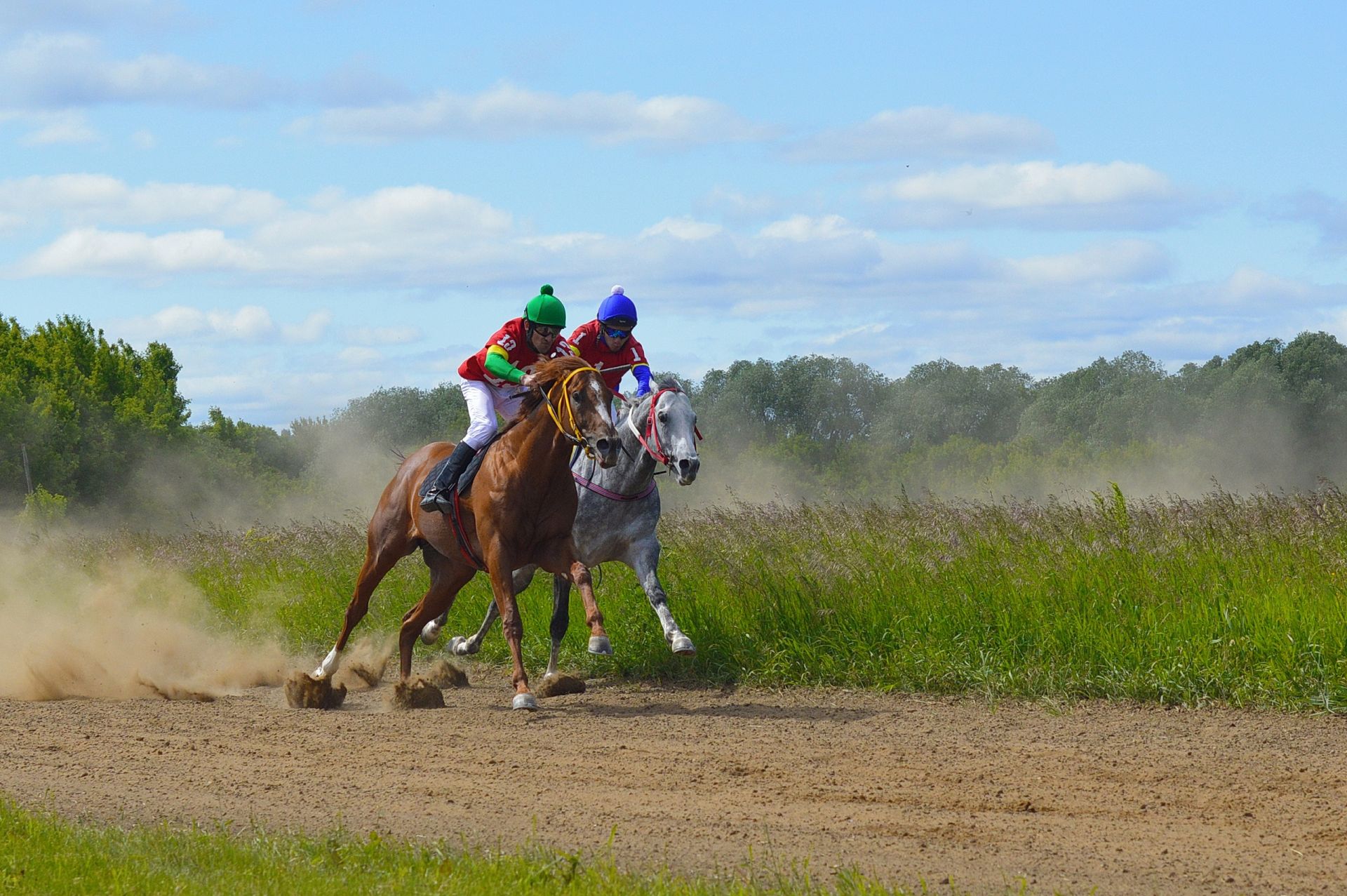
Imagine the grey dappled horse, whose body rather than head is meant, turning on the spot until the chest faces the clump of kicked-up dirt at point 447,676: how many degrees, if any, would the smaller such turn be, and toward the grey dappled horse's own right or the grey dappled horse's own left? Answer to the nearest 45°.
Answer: approximately 180°

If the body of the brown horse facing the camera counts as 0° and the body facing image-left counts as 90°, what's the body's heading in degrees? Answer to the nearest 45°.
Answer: approximately 315°

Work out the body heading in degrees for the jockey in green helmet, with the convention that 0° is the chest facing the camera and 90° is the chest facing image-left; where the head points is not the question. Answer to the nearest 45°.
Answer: approximately 315°

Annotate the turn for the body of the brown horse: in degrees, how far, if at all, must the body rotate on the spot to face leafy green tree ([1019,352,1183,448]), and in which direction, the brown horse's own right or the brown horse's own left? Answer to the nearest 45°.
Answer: approximately 90° to the brown horse's own left

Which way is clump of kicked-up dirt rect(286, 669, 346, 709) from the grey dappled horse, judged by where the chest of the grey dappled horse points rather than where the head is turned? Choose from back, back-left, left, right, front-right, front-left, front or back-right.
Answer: back-right

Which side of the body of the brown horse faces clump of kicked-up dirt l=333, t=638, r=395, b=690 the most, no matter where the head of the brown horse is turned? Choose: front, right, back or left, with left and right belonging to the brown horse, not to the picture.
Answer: back
